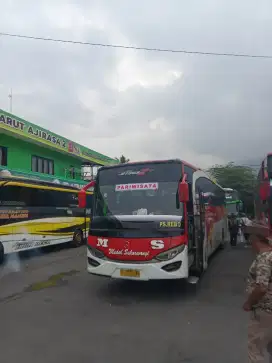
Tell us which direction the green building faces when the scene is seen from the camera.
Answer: facing the viewer and to the right of the viewer

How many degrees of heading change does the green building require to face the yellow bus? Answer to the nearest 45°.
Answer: approximately 45° to its right

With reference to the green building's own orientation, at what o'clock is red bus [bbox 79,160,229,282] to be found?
The red bus is roughly at 1 o'clock from the green building.

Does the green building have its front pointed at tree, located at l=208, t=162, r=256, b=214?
no

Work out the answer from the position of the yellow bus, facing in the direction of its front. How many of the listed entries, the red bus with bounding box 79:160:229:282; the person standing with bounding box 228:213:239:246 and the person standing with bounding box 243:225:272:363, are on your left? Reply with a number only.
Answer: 0

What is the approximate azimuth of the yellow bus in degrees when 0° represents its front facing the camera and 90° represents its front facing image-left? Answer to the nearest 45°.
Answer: approximately 225°

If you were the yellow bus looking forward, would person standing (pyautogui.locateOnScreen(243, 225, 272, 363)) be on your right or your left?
on your right

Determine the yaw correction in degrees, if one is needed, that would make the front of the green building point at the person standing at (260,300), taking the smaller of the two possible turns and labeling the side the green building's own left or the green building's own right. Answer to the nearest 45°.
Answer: approximately 45° to the green building's own right

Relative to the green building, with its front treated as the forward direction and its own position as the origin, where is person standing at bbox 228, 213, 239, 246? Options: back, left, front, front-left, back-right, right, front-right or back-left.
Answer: front

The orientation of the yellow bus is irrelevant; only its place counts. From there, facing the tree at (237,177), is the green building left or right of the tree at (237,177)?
left

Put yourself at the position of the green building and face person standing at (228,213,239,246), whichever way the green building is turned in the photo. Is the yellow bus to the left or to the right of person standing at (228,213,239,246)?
right

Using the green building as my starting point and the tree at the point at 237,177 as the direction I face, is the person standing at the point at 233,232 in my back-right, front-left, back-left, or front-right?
front-right

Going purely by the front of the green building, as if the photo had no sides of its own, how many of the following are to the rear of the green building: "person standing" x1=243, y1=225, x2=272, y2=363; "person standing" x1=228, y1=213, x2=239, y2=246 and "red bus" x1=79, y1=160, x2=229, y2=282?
0
